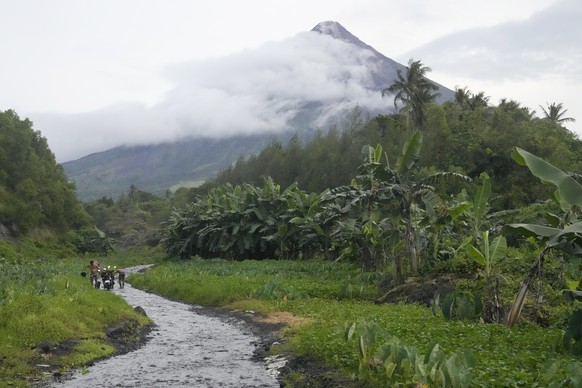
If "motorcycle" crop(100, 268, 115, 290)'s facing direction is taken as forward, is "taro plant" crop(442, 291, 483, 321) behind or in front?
in front

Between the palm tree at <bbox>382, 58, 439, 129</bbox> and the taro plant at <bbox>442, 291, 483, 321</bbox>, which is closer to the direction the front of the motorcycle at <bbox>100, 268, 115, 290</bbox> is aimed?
the taro plant

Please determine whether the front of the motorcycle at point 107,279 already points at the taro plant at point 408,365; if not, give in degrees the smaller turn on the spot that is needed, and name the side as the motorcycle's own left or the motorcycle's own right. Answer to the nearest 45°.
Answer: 0° — it already faces it

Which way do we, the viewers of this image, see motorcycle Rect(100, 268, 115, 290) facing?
facing the viewer

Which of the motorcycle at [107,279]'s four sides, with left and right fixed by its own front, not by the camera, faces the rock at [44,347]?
front
